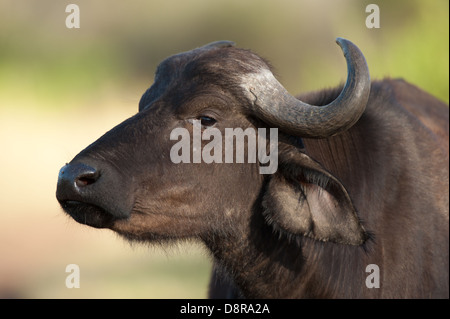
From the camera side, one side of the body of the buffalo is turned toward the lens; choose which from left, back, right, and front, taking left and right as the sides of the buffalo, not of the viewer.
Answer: left
